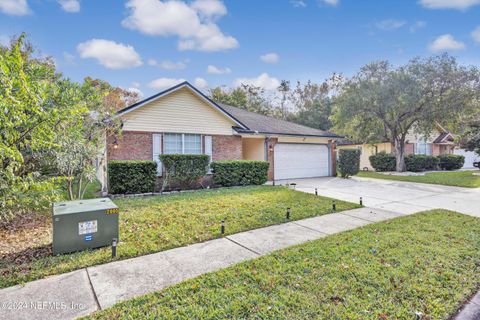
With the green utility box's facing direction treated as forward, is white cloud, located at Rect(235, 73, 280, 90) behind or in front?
behind

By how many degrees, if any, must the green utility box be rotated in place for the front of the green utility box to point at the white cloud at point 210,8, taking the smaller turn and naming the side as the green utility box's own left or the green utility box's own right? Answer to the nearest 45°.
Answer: approximately 135° to the green utility box's own left

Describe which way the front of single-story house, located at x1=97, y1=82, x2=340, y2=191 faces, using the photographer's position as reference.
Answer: facing the viewer and to the right of the viewer

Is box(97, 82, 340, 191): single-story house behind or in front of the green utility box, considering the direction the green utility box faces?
behind

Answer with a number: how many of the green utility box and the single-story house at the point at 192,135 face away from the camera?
0

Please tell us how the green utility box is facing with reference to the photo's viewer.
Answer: facing the viewer

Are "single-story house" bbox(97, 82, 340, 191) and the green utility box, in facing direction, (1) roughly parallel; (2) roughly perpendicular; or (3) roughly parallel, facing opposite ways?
roughly parallel

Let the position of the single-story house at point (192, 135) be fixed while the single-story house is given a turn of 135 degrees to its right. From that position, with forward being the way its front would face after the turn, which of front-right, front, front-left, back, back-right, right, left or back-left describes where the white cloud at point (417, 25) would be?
right

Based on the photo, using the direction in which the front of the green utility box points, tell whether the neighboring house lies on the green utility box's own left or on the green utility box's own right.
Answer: on the green utility box's own left

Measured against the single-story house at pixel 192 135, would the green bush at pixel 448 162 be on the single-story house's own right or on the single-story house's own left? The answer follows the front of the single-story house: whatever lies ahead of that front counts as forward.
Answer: on the single-story house's own left

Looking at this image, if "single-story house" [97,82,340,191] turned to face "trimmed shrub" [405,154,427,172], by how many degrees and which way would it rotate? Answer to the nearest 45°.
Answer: approximately 90° to its left

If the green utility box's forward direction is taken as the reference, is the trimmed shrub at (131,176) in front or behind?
behind
